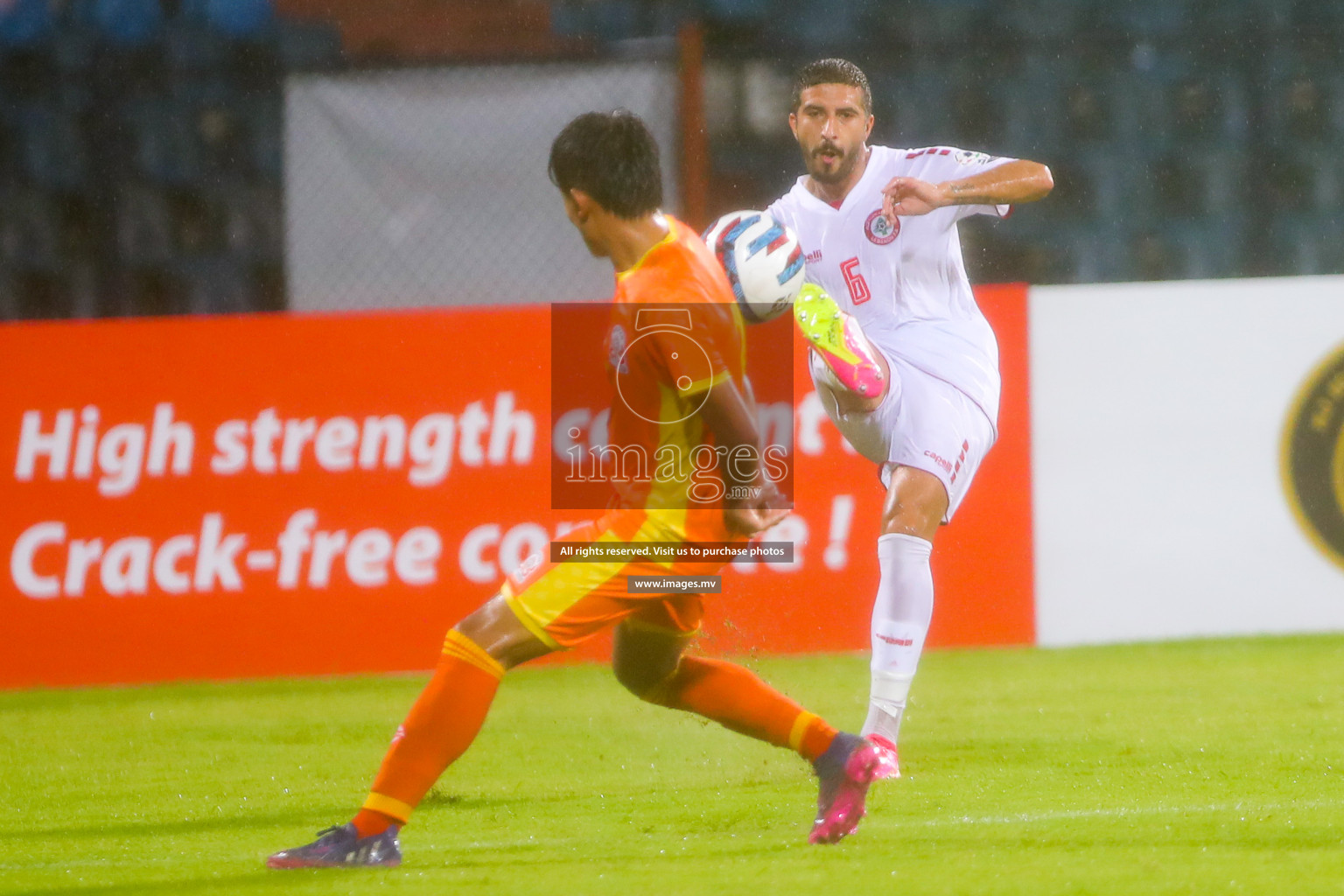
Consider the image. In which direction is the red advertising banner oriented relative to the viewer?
toward the camera

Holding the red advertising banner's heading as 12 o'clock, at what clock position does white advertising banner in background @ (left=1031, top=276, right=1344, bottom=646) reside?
The white advertising banner in background is roughly at 9 o'clock from the red advertising banner.

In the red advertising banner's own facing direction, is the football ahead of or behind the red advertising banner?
ahead

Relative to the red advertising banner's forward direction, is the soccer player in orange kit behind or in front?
in front
